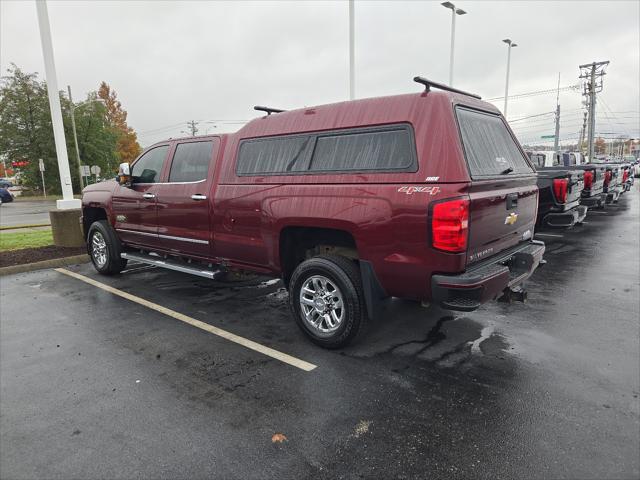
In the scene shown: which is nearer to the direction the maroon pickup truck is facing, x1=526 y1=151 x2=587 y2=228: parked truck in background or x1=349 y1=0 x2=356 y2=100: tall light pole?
the tall light pole

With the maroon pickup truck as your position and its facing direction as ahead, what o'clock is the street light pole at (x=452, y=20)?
The street light pole is roughly at 2 o'clock from the maroon pickup truck.

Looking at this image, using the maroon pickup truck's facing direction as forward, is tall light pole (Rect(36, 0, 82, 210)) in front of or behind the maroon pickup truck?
in front

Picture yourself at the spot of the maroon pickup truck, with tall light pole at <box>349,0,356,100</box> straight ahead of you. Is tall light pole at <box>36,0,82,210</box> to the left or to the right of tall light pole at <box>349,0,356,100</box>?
left

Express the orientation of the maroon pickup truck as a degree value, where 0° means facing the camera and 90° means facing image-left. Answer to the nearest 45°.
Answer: approximately 135°

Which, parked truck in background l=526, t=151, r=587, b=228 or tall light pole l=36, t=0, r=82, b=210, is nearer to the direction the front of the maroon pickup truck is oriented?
the tall light pole

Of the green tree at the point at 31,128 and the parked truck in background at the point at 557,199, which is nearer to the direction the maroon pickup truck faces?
the green tree

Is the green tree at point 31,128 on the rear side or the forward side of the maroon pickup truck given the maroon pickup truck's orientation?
on the forward side

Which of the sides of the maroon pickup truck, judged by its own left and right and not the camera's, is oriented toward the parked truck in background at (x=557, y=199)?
right

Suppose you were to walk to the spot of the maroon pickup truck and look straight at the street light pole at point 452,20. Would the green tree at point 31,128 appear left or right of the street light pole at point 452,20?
left

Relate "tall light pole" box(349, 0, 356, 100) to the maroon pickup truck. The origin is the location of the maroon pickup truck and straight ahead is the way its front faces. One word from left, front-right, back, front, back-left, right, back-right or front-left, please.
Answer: front-right
